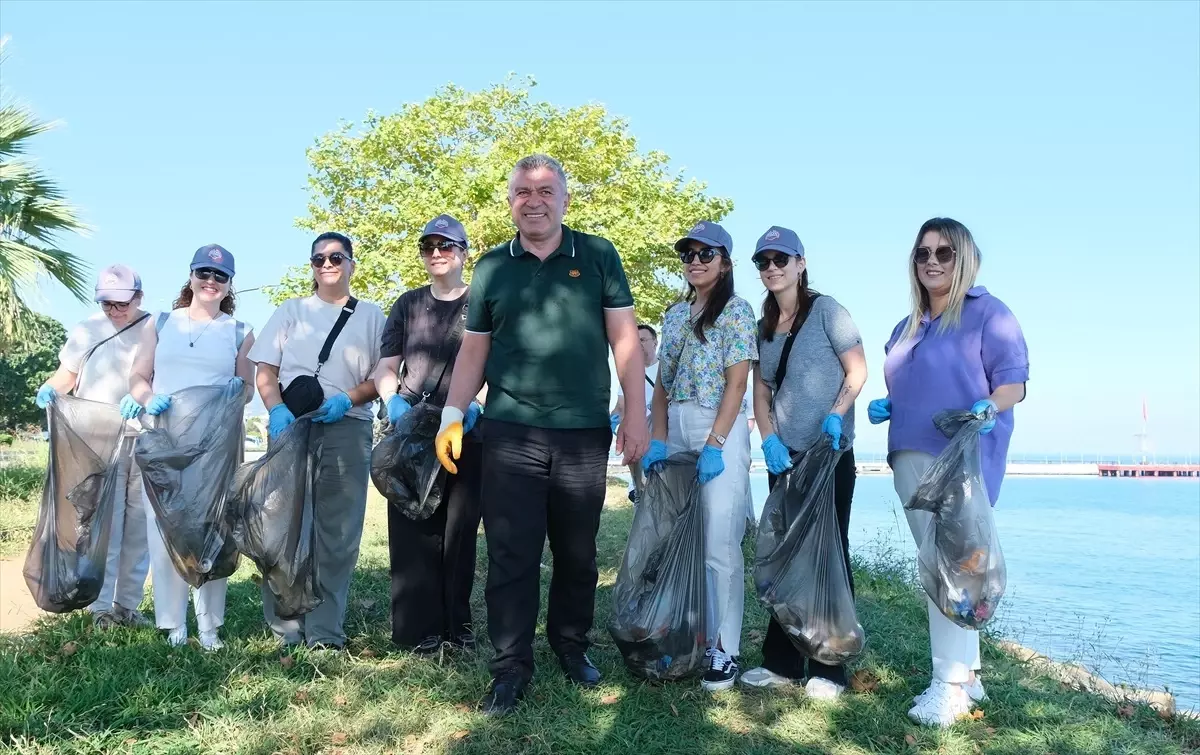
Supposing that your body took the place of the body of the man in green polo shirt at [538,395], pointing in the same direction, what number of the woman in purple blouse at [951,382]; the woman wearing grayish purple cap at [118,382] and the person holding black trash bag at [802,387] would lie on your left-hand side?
2

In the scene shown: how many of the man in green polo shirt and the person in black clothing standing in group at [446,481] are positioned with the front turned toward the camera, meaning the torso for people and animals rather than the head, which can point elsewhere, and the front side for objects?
2

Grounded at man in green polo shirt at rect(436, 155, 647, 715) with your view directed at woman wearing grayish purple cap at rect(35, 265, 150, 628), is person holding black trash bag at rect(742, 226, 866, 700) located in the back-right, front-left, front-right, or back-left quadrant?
back-right

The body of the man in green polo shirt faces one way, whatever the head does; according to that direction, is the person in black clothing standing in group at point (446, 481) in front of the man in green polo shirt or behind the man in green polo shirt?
behind

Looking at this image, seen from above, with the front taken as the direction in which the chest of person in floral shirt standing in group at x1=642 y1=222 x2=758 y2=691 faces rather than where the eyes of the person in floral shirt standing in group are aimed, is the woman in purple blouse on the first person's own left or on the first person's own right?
on the first person's own left

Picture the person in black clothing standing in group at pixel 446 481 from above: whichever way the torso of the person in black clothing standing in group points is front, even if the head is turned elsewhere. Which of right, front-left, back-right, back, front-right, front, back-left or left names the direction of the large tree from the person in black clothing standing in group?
back

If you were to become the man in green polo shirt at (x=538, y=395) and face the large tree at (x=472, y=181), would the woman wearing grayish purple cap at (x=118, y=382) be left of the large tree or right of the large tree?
left

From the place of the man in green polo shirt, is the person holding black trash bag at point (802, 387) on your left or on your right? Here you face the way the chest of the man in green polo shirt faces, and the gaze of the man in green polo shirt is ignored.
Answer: on your left

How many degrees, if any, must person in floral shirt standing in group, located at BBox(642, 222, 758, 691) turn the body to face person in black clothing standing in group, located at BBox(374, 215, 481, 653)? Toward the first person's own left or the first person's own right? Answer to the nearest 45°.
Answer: approximately 45° to the first person's own right

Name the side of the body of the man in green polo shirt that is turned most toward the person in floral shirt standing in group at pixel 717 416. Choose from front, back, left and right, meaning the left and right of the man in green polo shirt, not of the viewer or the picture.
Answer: left

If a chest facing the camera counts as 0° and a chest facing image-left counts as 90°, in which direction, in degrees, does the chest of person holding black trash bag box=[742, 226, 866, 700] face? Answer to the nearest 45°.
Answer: approximately 45°

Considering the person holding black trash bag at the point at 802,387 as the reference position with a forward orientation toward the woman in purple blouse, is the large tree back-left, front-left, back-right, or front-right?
back-left
